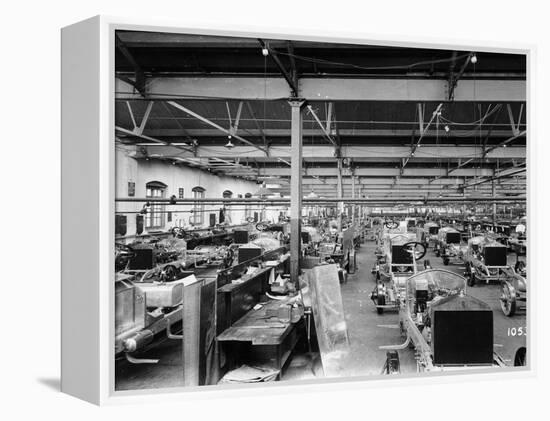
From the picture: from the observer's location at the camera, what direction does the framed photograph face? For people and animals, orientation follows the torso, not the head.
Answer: facing the viewer and to the right of the viewer
